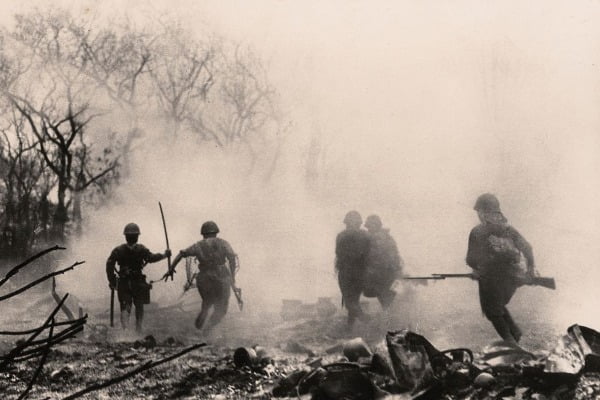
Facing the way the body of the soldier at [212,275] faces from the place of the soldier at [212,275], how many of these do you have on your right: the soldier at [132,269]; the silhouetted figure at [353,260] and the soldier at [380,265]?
2

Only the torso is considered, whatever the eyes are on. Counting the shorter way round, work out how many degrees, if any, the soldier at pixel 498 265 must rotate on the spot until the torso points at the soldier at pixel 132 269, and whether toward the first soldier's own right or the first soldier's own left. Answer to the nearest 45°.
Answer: approximately 45° to the first soldier's own left

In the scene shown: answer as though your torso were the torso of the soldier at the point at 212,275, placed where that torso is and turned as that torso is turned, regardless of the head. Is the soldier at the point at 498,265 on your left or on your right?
on your right

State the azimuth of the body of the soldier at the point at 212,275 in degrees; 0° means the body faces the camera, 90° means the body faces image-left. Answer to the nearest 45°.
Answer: approximately 180°

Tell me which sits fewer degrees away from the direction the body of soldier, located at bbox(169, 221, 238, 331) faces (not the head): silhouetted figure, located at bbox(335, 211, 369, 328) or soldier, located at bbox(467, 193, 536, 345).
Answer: the silhouetted figure

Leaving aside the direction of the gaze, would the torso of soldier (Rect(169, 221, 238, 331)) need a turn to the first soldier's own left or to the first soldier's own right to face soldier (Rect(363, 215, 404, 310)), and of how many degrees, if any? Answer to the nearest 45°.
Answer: approximately 90° to the first soldier's own right

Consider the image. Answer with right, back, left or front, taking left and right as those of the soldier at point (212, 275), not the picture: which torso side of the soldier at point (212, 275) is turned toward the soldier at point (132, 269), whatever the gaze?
left

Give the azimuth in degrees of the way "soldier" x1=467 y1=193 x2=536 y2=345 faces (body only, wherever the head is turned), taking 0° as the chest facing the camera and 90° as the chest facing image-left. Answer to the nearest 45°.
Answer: approximately 135°

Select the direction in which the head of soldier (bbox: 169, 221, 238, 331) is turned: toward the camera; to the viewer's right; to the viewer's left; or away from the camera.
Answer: away from the camera

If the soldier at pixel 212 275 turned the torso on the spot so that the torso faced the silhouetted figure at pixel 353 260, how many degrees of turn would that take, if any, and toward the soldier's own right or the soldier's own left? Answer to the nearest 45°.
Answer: approximately 90° to the soldier's own right

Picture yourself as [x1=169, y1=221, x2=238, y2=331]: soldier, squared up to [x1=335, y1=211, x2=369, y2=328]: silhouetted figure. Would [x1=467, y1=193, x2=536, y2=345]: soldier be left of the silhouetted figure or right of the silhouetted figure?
right
